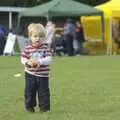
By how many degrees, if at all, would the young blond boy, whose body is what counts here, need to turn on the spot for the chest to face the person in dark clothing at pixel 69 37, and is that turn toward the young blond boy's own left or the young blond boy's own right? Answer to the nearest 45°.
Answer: approximately 180°

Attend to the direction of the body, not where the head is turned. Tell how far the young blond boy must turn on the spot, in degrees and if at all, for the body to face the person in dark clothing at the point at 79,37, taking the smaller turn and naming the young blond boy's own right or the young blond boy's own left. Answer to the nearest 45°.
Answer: approximately 180°
